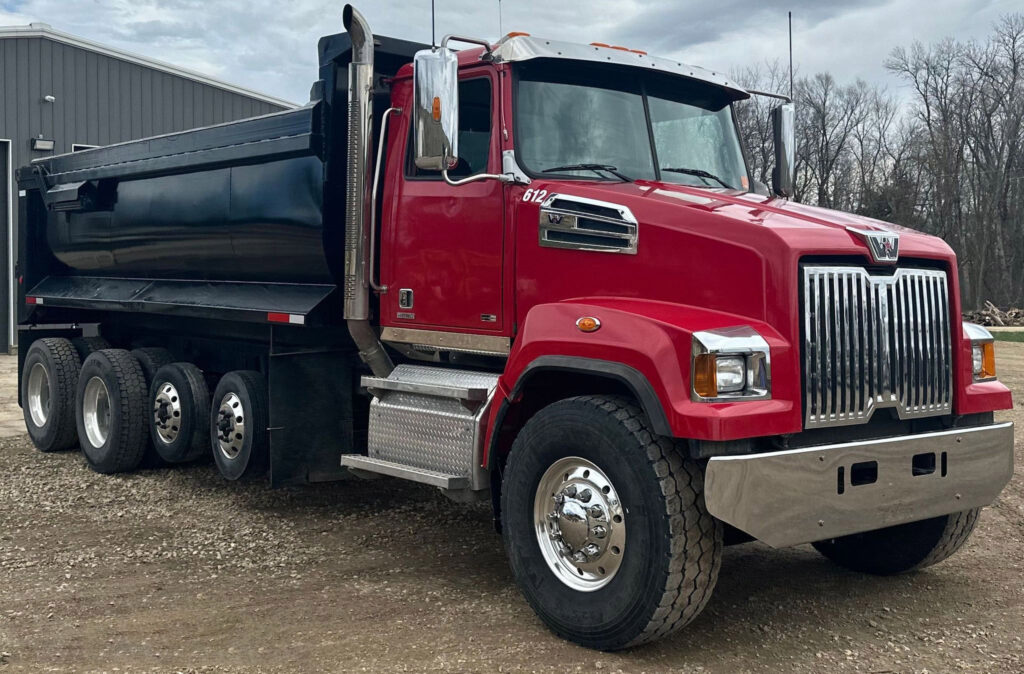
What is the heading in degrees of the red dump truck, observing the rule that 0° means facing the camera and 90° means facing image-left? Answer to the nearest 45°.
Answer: approximately 315°

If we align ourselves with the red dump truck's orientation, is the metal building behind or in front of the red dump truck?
behind
